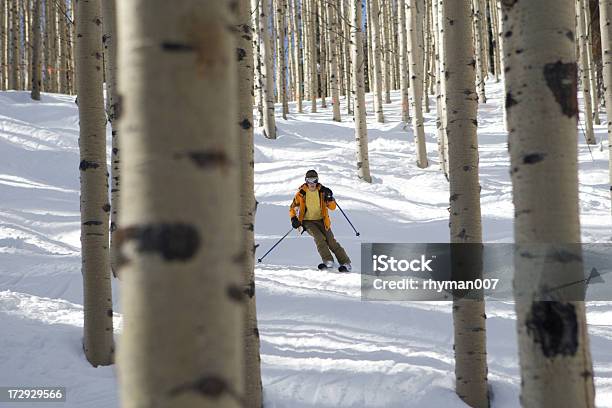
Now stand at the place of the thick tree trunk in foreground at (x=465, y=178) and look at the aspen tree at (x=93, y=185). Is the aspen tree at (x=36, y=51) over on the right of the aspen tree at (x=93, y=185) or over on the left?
right

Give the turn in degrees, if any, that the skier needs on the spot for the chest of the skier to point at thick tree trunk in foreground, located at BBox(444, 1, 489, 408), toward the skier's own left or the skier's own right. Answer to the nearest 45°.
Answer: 0° — they already face it

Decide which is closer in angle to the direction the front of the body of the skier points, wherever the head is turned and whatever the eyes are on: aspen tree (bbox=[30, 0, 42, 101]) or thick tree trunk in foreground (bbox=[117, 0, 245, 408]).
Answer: the thick tree trunk in foreground

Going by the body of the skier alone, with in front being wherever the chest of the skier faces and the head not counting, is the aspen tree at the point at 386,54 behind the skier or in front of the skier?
behind

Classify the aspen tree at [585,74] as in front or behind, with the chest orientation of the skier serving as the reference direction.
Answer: behind

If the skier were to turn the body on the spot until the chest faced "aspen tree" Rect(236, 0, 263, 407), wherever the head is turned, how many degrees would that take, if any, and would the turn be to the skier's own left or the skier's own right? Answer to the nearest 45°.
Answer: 0° — they already face it

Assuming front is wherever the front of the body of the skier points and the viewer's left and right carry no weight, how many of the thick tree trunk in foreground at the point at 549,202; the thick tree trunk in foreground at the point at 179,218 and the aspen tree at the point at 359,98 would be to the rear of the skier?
1

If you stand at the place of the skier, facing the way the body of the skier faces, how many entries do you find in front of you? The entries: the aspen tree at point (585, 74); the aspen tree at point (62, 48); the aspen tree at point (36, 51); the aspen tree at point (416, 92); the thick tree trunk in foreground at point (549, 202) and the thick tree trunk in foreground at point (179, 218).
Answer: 2

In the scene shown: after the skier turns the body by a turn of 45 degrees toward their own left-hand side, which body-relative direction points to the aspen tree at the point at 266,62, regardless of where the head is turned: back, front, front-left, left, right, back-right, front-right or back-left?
back-left

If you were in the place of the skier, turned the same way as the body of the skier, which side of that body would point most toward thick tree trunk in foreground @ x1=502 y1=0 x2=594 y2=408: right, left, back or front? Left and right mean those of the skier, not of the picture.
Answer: front

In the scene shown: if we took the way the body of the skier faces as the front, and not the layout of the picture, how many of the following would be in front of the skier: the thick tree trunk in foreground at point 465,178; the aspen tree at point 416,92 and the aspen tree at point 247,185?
2

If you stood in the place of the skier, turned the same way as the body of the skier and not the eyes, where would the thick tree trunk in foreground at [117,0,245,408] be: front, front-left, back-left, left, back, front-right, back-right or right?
front

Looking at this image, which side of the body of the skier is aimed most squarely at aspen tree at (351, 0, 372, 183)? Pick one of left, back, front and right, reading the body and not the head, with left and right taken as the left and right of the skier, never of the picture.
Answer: back

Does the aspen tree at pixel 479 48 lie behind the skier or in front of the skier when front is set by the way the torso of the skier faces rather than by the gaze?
behind

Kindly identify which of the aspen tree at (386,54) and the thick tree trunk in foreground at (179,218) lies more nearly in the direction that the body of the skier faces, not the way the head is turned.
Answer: the thick tree trunk in foreground
